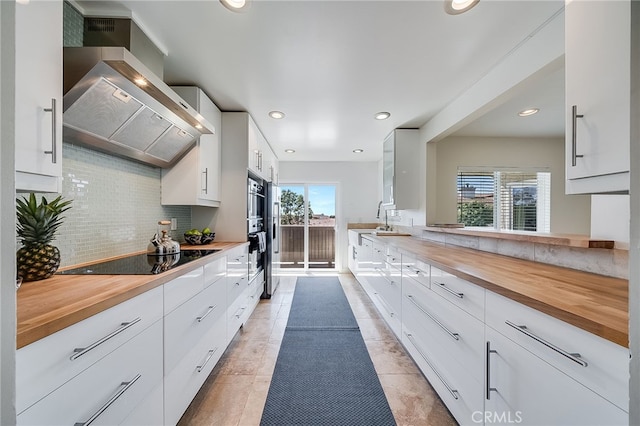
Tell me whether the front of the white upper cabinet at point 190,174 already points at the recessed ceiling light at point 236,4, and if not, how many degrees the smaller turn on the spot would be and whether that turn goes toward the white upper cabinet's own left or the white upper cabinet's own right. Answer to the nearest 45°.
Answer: approximately 45° to the white upper cabinet's own right

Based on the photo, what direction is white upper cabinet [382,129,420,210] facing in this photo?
to the viewer's left

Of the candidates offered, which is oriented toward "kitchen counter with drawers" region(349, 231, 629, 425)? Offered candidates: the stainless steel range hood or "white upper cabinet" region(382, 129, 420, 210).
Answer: the stainless steel range hood

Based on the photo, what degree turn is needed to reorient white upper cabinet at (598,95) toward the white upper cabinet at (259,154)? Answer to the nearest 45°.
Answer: approximately 45° to its right

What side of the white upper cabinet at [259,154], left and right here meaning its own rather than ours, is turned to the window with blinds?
front

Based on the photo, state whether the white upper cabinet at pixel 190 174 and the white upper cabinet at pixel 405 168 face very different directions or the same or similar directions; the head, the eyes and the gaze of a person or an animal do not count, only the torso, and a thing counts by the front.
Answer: very different directions

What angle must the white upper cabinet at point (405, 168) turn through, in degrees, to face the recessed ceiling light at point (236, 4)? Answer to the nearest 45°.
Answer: approximately 90° to its left

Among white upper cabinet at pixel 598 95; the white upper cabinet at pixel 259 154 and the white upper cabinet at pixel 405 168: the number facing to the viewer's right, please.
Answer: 1

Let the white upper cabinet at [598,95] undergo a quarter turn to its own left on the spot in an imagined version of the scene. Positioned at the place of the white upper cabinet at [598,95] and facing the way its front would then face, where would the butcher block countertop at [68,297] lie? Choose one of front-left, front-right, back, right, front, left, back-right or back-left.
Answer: right

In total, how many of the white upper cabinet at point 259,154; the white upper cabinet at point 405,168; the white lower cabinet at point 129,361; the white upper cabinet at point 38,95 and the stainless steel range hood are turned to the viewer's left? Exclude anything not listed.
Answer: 1

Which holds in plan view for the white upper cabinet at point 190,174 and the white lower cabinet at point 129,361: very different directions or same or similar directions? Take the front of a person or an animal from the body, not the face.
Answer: same or similar directions

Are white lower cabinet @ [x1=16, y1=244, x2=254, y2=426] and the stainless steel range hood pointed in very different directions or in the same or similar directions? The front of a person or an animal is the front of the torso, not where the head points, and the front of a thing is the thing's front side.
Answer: same or similar directions

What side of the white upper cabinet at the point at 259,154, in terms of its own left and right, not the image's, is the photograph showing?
right

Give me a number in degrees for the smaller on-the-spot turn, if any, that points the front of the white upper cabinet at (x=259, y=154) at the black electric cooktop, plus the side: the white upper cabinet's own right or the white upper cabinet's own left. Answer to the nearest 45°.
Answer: approximately 90° to the white upper cabinet's own right

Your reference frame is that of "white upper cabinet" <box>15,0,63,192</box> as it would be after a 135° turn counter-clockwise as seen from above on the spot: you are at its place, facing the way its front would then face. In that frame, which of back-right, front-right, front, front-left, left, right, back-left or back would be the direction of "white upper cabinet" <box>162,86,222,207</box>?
front-right

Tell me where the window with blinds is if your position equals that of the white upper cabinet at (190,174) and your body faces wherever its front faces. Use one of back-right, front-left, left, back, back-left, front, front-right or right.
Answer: front-left

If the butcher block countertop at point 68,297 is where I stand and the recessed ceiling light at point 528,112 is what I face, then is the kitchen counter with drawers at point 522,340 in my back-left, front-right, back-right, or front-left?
front-right

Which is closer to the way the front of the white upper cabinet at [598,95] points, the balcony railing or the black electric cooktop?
the black electric cooktop

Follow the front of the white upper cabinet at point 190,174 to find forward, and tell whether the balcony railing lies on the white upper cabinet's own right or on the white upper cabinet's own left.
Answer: on the white upper cabinet's own left

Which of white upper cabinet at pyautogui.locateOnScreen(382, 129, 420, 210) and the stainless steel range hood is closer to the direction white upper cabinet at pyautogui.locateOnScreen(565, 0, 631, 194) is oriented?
the stainless steel range hood
